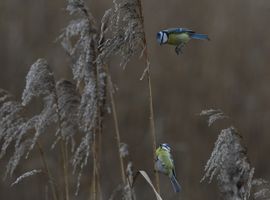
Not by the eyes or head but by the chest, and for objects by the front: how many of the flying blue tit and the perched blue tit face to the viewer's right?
0

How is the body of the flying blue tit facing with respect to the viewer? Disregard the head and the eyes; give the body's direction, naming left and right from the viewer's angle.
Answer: facing to the left of the viewer

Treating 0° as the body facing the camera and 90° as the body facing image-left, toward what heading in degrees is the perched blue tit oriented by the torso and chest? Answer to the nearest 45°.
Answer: approximately 45°
